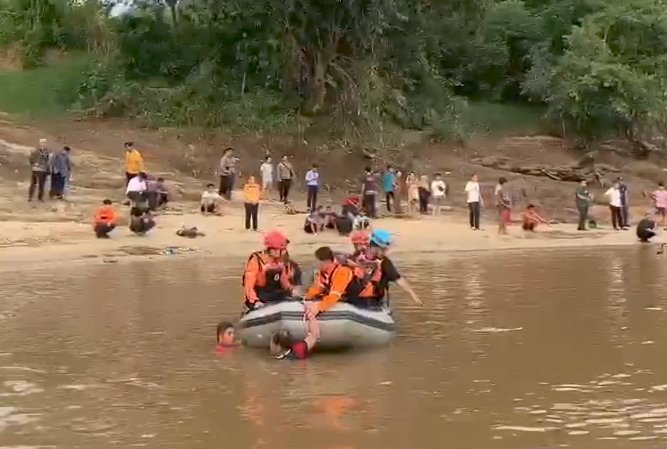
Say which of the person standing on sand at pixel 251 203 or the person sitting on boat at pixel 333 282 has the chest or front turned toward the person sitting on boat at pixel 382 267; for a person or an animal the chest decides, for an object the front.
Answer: the person standing on sand

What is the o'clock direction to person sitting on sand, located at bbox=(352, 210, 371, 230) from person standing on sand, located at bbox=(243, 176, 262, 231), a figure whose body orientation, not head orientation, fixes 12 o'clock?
The person sitting on sand is roughly at 9 o'clock from the person standing on sand.

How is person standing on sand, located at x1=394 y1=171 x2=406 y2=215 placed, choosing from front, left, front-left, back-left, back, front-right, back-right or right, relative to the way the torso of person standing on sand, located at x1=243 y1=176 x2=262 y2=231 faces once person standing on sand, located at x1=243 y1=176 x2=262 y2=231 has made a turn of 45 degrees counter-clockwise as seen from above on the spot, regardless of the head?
left

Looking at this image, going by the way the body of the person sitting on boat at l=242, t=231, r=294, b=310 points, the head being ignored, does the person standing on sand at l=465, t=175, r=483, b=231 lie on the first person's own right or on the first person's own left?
on the first person's own left

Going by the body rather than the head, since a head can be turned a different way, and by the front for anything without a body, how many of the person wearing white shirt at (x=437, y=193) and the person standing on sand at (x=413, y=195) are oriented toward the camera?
2

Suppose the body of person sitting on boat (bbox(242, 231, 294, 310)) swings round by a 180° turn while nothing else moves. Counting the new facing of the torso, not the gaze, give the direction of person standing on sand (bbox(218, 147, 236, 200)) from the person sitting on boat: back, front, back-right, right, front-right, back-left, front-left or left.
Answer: front-right

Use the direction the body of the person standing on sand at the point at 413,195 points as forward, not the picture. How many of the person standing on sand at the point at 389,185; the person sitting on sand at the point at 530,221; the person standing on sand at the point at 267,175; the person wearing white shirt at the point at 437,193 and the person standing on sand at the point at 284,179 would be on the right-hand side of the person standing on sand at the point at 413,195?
3

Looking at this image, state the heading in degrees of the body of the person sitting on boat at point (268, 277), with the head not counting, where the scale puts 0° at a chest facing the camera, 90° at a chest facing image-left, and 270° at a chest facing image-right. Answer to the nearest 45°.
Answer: approximately 315°

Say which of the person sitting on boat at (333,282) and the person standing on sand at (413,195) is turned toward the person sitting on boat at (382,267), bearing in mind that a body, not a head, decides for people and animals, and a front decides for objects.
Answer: the person standing on sand

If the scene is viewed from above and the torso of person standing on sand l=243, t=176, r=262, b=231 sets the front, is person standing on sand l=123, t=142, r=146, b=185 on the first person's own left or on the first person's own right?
on the first person's own right

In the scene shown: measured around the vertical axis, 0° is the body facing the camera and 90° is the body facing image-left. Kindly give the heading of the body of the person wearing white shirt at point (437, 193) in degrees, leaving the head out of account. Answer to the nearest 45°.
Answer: approximately 0°

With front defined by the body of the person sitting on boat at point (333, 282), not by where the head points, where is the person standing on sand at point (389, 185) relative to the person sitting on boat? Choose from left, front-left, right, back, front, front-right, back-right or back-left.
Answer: back-right
